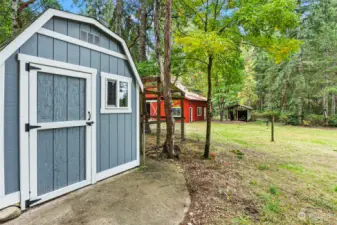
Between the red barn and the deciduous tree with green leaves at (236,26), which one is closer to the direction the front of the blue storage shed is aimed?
the deciduous tree with green leaves

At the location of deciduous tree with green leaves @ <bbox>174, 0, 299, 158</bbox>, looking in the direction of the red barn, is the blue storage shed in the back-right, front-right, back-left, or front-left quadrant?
back-left

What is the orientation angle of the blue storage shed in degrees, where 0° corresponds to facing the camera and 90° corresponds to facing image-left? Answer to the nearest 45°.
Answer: approximately 315°

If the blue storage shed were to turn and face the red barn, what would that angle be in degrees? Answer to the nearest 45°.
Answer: approximately 90° to its left

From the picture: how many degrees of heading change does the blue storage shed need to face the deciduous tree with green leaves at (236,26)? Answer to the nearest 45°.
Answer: approximately 45° to its left
